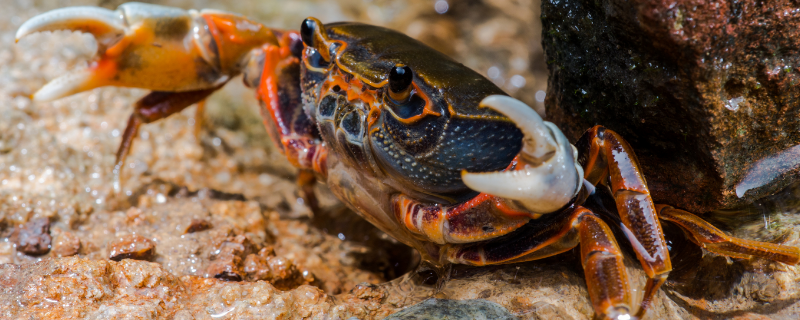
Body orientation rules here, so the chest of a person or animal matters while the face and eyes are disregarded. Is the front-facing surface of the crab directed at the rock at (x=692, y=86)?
no

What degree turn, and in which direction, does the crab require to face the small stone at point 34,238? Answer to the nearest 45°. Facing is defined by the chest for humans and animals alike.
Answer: approximately 45° to its right

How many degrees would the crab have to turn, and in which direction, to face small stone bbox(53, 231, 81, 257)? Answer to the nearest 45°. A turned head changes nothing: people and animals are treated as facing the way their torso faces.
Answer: approximately 45° to its right

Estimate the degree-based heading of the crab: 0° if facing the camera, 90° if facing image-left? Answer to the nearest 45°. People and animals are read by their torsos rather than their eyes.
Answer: approximately 45°
